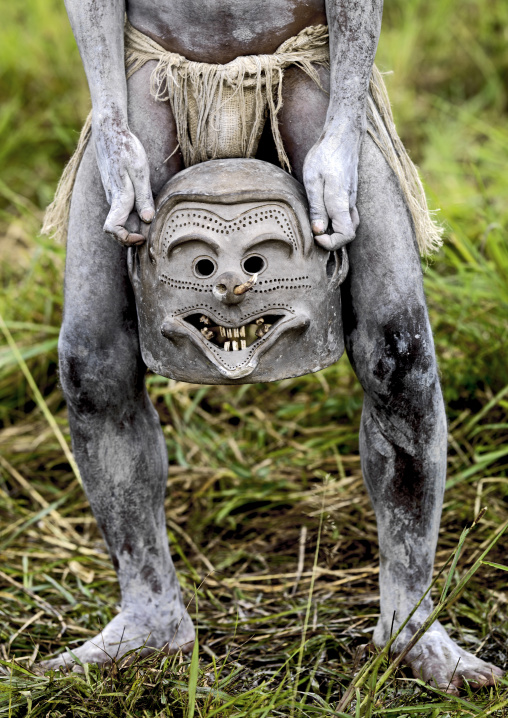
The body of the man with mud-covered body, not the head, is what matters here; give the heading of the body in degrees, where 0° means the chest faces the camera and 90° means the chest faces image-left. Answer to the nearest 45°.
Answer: approximately 0°
